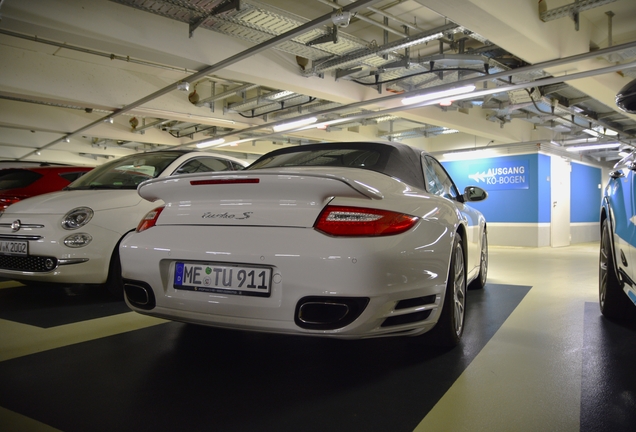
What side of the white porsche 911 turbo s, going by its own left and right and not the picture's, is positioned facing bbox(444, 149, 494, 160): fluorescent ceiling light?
front

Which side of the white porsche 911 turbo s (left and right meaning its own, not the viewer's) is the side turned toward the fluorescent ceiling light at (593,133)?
front

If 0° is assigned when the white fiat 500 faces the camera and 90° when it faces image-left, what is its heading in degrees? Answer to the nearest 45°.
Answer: approximately 45°

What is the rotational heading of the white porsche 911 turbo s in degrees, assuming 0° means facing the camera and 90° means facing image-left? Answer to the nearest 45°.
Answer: approximately 225°

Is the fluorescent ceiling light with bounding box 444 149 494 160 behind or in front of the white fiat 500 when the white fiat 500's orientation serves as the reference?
behind

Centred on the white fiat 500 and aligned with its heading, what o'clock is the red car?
The red car is roughly at 4 o'clock from the white fiat 500.

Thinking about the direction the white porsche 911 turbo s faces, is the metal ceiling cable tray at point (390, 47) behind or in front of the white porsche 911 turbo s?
in front

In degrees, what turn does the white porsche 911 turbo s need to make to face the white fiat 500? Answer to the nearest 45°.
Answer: approximately 90° to its left

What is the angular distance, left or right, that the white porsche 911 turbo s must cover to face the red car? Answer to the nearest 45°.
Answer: approximately 90° to its left

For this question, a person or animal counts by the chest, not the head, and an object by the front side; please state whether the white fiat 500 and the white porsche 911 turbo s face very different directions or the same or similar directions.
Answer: very different directions

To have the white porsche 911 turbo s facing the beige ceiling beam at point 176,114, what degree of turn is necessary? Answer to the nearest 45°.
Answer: approximately 45° to its left
